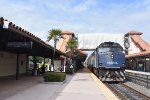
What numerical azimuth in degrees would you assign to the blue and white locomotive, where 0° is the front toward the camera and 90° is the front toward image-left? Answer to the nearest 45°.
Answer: approximately 0°

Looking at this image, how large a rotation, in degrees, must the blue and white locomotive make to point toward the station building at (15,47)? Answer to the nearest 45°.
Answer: approximately 45° to its right
